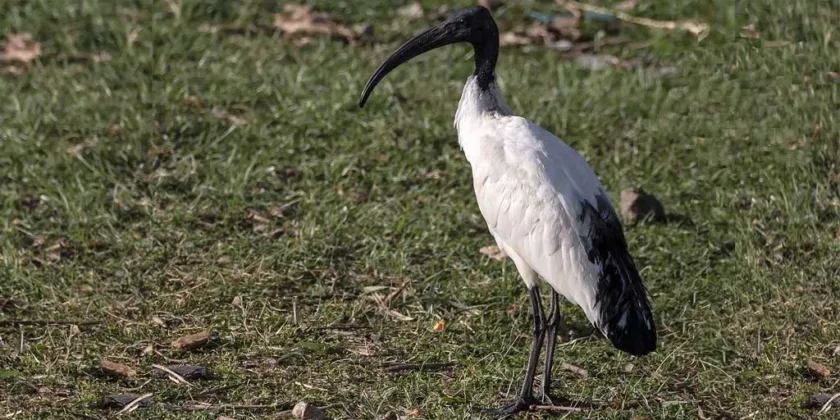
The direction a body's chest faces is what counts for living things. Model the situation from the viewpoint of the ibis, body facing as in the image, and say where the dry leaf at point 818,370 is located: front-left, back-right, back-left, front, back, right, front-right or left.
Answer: back

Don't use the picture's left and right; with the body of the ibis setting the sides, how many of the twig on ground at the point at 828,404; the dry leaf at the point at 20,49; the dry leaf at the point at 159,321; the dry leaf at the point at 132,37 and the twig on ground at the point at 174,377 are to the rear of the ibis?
1

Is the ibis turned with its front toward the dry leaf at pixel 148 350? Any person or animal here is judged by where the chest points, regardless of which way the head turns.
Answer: yes

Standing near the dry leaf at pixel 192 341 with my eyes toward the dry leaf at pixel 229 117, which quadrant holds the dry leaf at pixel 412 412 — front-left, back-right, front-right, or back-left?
back-right

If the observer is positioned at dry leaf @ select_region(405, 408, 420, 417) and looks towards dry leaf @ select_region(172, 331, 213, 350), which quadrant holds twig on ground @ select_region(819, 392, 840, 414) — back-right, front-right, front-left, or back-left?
back-right

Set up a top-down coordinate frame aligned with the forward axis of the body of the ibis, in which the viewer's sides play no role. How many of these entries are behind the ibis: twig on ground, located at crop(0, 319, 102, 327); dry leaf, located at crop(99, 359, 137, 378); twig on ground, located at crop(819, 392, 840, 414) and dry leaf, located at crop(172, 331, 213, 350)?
1

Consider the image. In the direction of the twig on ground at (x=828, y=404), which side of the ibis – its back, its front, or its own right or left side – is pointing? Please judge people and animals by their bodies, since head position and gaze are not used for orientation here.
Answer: back

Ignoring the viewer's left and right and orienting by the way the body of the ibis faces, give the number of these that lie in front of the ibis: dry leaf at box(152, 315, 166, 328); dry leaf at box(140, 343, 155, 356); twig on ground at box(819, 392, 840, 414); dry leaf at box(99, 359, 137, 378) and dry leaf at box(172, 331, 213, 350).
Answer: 4

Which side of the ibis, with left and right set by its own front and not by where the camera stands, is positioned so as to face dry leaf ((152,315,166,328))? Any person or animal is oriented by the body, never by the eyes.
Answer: front

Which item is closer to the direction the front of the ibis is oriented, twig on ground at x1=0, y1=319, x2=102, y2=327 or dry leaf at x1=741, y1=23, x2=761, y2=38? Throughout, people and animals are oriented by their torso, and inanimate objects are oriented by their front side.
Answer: the twig on ground

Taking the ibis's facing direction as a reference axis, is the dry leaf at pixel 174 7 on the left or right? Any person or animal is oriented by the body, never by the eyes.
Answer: on its right

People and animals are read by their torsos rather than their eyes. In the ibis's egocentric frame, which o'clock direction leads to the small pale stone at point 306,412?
The small pale stone is roughly at 11 o'clock from the ibis.

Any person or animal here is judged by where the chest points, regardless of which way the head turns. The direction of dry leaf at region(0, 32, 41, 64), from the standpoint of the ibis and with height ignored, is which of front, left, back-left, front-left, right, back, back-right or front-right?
front-right

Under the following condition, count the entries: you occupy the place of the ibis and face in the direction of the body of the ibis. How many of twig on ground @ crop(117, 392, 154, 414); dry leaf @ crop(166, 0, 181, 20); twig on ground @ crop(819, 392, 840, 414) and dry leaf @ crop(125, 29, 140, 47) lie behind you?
1

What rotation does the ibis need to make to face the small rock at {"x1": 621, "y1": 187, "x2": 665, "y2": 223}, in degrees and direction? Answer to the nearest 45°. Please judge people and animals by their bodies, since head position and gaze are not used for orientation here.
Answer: approximately 90° to its right

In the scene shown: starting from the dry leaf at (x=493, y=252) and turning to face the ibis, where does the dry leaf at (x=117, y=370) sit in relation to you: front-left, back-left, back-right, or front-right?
front-right

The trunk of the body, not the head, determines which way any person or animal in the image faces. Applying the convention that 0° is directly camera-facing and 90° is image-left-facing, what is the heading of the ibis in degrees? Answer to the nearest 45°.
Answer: approximately 90°
